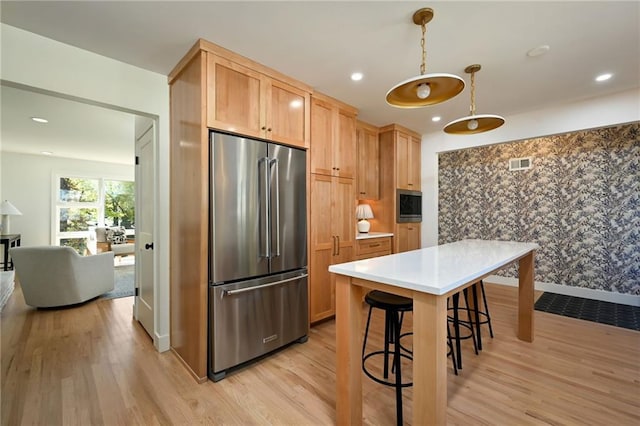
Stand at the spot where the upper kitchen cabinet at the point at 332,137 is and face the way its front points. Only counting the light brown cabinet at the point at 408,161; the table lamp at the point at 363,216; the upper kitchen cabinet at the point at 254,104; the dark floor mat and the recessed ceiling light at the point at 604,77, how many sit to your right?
1

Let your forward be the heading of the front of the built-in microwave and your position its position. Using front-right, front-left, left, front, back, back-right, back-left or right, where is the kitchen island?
front-right

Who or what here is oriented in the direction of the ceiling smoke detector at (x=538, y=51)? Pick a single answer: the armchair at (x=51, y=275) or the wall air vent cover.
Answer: the wall air vent cover

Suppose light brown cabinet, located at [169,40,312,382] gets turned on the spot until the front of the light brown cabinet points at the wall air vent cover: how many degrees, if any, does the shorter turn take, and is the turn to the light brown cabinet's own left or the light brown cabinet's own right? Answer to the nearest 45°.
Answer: approximately 45° to the light brown cabinet's own left

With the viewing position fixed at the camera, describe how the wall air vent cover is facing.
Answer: facing the viewer

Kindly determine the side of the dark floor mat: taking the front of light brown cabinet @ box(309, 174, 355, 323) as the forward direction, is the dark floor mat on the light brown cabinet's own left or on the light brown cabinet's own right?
on the light brown cabinet's own left

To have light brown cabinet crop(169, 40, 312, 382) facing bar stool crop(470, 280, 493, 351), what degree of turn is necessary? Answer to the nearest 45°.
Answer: approximately 45° to its left

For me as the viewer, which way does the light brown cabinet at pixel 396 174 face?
facing the viewer and to the right of the viewer

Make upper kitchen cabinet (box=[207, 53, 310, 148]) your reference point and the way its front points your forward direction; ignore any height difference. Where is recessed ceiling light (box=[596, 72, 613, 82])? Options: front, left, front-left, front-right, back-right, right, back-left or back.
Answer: front-left

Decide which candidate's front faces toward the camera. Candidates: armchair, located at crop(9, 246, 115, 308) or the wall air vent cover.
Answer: the wall air vent cover

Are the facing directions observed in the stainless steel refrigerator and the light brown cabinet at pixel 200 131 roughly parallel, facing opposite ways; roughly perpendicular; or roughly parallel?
roughly parallel

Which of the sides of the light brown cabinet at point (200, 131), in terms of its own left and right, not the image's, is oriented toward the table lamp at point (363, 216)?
left

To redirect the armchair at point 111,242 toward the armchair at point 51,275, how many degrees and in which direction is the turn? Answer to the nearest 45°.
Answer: approximately 45° to its right

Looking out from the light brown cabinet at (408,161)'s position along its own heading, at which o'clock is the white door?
The white door is roughly at 3 o'clock from the light brown cabinet.

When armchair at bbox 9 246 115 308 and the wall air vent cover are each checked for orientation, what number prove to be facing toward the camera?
1
